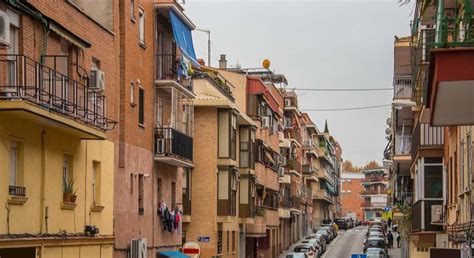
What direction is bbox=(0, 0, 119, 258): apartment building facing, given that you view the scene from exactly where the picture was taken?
facing the viewer and to the right of the viewer

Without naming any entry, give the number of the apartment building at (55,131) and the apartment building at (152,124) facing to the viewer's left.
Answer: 0

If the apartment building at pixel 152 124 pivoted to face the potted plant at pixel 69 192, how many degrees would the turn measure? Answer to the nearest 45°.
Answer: approximately 45° to its right

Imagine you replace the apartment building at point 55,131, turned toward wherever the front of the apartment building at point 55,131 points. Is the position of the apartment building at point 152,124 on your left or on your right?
on your left

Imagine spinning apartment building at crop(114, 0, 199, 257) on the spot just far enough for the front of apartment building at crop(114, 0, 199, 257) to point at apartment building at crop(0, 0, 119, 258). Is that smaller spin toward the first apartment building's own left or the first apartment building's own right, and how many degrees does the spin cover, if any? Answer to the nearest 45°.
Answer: approximately 45° to the first apartment building's own right

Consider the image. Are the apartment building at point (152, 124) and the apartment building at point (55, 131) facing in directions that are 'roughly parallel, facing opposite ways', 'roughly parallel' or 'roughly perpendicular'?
roughly parallel

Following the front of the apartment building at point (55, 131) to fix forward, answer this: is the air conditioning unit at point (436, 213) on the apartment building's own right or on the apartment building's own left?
on the apartment building's own left

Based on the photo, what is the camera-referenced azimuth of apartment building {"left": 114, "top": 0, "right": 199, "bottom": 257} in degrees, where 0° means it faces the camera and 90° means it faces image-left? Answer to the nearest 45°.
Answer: approximately 315°

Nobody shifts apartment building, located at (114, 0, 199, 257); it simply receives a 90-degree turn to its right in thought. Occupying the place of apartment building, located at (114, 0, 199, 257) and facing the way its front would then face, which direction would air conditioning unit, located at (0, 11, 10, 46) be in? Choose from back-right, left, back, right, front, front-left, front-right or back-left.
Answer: front-left
